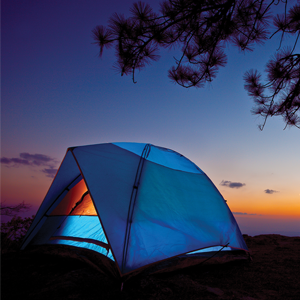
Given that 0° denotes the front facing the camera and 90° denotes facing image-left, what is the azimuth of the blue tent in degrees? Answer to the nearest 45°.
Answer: approximately 45°
